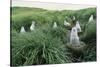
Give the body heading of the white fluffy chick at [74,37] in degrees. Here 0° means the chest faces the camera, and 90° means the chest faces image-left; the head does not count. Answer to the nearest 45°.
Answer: approximately 0°
